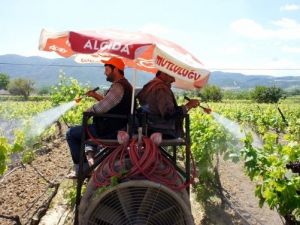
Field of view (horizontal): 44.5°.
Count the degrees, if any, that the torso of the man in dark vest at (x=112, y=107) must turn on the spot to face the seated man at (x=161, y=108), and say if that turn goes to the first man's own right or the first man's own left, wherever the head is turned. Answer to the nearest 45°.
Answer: approximately 135° to the first man's own left

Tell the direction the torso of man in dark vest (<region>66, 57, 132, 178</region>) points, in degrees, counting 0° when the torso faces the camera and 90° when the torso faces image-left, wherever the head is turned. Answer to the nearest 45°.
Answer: approximately 90°

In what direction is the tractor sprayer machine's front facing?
away from the camera

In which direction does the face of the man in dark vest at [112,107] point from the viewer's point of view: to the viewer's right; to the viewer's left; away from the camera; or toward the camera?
to the viewer's left
